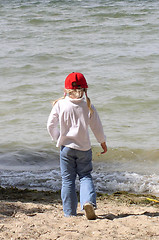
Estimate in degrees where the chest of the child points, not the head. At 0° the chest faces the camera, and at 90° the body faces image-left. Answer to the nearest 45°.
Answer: approximately 180°

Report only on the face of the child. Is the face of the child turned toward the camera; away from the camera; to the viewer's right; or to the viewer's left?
away from the camera
